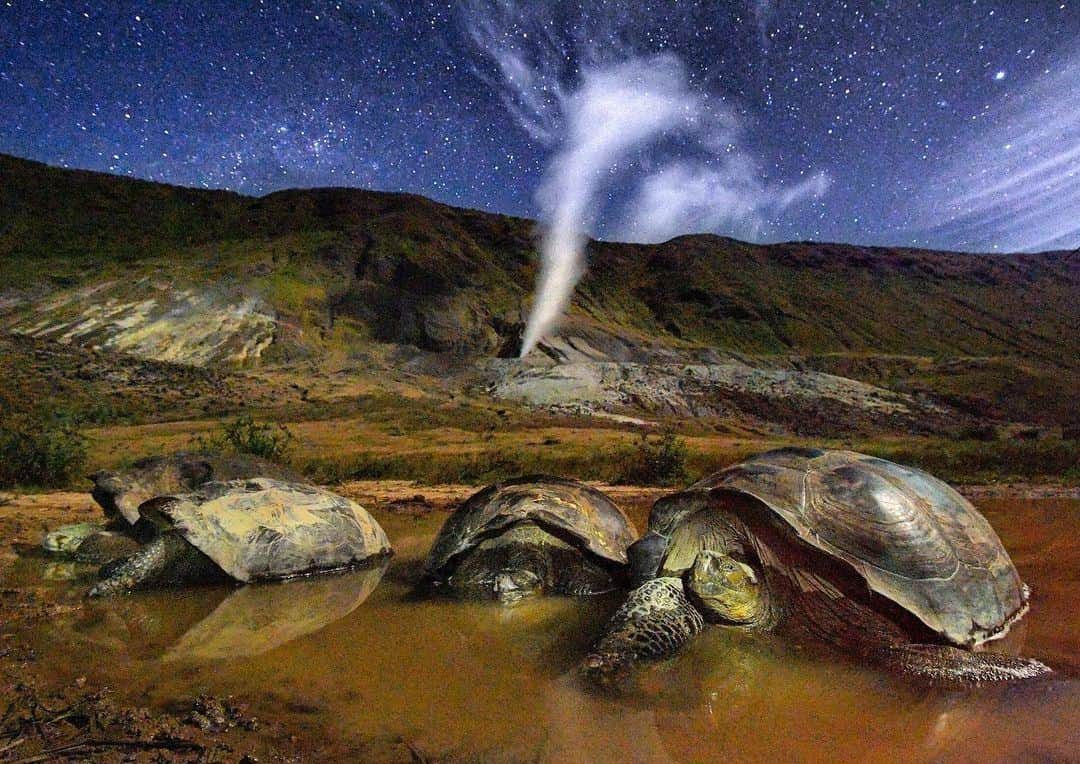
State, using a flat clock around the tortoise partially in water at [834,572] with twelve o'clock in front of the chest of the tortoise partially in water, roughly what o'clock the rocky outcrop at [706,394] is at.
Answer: The rocky outcrop is roughly at 4 o'clock from the tortoise partially in water.

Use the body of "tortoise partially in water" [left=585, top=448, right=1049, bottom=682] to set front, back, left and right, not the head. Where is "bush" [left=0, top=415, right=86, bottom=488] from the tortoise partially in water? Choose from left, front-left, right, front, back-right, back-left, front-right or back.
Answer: front-right

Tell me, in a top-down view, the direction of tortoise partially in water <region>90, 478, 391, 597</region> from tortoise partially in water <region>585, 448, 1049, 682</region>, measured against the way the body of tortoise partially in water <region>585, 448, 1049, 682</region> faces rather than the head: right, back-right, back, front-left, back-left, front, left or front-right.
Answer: front-right

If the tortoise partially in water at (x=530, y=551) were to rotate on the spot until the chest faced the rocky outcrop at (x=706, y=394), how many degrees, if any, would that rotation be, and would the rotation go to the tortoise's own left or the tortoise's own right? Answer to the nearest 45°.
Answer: approximately 180°

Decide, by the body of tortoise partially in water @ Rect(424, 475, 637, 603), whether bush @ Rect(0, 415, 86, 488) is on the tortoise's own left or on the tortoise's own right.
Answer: on the tortoise's own right

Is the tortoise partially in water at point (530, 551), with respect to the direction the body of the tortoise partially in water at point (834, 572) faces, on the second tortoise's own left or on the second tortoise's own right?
on the second tortoise's own right

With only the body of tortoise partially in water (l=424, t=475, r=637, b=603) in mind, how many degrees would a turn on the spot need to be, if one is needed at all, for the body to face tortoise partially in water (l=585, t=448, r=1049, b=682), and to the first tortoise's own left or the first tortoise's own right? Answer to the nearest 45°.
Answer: approximately 45° to the first tortoise's own left

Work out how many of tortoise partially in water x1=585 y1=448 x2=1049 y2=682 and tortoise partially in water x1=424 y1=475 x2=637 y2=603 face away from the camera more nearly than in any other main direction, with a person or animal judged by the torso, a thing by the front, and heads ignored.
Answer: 0

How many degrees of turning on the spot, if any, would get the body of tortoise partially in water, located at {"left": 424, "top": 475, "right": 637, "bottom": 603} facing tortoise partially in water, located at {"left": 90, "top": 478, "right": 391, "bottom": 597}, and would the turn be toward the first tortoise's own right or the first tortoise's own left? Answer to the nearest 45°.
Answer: approximately 90° to the first tortoise's own right

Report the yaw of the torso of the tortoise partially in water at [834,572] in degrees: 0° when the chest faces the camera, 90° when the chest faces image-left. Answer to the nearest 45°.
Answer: approximately 45°

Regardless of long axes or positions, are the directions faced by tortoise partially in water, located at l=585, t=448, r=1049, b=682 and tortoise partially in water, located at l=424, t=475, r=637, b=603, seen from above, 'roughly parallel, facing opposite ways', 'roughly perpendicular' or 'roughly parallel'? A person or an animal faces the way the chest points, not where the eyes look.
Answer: roughly perpendicular

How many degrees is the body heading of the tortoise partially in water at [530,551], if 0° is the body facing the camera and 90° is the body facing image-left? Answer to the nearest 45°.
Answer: approximately 0°

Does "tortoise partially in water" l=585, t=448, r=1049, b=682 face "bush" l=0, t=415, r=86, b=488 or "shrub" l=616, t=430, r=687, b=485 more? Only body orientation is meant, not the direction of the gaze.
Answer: the bush
